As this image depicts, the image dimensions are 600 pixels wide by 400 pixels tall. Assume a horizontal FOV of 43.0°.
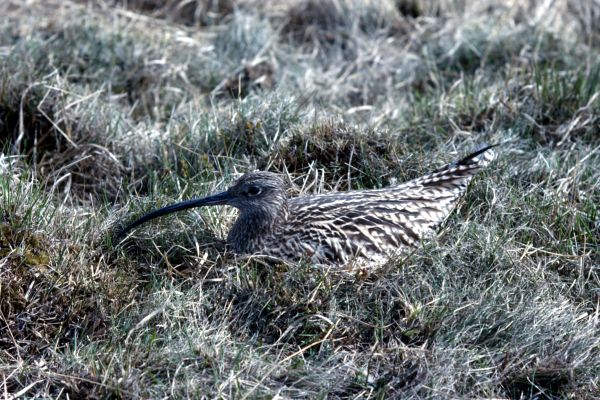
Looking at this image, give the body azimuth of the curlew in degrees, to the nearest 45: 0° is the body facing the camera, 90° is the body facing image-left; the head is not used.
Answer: approximately 90°
